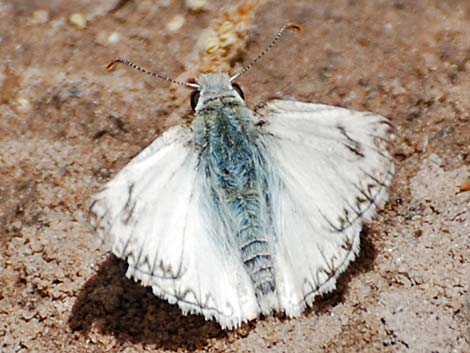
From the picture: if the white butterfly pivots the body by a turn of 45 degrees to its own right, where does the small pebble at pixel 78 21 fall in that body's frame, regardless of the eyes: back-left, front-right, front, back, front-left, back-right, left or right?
left

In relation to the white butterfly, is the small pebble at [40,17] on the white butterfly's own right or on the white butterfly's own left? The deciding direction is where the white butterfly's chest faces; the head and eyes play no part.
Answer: on the white butterfly's own left

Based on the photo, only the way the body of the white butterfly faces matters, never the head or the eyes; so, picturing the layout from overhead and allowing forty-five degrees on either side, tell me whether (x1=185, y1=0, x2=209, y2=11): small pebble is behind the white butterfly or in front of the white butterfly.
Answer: in front

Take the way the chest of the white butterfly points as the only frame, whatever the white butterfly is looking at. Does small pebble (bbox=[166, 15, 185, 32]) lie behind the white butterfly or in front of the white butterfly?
in front

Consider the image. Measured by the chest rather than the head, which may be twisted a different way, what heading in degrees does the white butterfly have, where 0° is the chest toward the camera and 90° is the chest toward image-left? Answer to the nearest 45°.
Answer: approximately 180°
